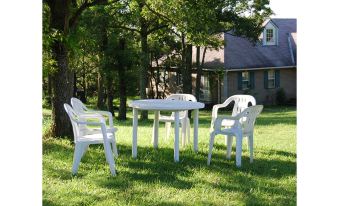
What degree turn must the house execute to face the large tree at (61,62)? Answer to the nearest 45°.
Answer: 0° — it already faces it

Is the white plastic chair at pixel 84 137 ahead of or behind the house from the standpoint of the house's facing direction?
ahead

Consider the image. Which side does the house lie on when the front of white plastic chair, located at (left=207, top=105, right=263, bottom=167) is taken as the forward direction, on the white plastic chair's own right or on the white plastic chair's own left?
on the white plastic chair's own right

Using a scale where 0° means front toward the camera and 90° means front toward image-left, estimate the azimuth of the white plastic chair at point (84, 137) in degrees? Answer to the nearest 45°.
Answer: approximately 270°

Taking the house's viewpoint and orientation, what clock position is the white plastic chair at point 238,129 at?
The white plastic chair is roughly at 12 o'clock from the house.

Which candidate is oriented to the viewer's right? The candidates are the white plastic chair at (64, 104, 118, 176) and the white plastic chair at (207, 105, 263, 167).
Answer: the white plastic chair at (64, 104, 118, 176)

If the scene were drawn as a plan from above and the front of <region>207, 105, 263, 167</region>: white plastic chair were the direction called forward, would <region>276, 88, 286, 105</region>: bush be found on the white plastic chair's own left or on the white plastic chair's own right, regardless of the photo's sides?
on the white plastic chair's own right

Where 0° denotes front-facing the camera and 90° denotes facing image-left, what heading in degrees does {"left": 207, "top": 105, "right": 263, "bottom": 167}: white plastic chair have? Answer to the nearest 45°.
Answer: approximately 135°

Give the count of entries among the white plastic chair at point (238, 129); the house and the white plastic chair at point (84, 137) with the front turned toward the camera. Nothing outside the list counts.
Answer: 1

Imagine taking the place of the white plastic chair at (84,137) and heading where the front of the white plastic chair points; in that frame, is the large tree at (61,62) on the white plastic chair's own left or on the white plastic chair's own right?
on the white plastic chair's own left

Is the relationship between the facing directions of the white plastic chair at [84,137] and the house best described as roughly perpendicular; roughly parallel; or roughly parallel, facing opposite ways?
roughly perpendicular
